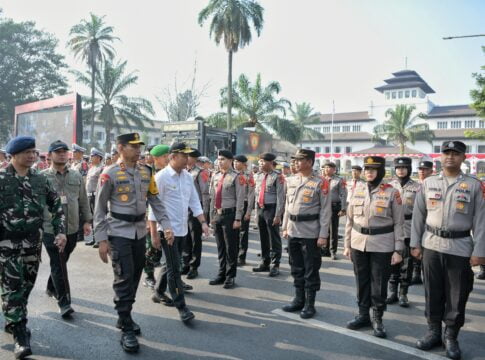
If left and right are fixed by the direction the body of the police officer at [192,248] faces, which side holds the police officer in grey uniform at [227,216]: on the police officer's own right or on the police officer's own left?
on the police officer's own left

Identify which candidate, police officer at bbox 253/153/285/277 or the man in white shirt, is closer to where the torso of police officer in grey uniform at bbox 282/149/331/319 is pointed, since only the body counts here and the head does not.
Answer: the man in white shirt

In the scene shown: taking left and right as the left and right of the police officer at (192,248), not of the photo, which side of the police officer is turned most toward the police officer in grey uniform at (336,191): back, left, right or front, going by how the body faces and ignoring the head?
back

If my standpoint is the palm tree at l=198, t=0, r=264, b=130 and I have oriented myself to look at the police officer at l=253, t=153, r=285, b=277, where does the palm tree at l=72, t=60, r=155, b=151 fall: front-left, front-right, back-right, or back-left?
back-right

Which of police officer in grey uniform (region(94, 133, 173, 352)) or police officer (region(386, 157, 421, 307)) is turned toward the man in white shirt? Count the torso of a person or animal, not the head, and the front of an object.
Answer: the police officer

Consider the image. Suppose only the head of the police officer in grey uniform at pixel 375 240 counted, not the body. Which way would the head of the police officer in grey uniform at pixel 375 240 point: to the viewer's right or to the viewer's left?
to the viewer's left

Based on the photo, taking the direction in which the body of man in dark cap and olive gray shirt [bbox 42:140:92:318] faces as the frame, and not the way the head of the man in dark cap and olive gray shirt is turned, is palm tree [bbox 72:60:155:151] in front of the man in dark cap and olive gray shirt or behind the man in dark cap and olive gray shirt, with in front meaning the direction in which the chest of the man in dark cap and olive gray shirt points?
behind
